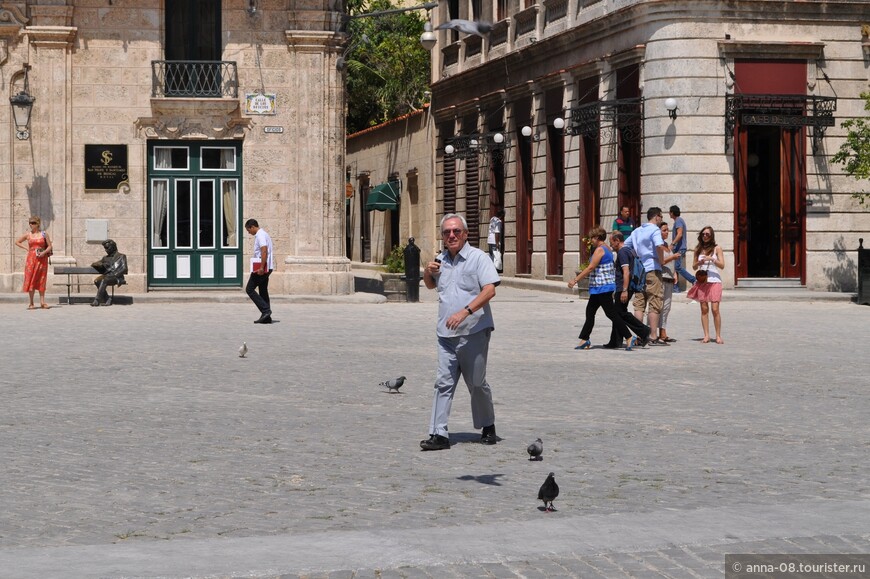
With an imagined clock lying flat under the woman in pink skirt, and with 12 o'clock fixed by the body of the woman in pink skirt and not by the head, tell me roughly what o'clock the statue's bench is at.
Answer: The statue's bench is roughly at 4 o'clock from the woman in pink skirt.

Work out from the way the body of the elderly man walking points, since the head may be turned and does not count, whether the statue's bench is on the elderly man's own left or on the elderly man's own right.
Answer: on the elderly man's own right

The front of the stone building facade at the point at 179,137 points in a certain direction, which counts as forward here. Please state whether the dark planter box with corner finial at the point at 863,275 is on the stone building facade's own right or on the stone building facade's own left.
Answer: on the stone building facade's own left

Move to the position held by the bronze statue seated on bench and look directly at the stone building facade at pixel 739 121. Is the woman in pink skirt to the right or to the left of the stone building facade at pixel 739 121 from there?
right

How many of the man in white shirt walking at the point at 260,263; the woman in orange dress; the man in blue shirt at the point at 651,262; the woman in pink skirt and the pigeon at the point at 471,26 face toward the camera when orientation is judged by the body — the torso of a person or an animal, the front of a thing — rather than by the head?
2
